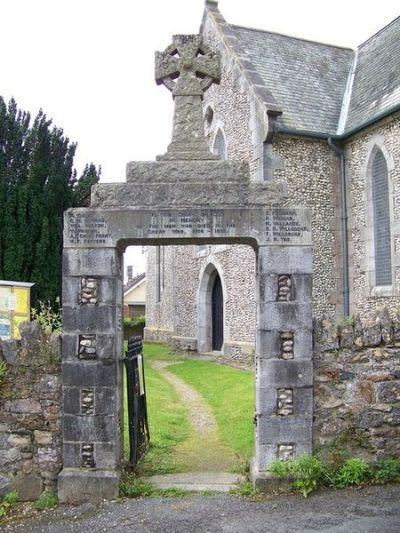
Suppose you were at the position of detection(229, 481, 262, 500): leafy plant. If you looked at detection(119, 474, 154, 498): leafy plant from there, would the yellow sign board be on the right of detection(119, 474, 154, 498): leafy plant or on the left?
right

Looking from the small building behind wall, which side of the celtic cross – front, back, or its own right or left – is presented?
back

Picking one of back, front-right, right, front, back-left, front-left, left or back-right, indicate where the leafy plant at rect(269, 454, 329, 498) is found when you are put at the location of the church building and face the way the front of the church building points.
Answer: front-left

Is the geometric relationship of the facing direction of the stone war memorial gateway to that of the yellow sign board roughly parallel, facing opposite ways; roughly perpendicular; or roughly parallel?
roughly parallel

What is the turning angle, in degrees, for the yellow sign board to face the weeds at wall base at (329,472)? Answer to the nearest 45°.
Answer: approximately 45° to its left

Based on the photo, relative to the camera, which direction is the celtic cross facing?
toward the camera

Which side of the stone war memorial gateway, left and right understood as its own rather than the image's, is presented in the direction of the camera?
front

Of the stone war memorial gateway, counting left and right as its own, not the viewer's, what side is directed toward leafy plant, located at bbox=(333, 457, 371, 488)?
left

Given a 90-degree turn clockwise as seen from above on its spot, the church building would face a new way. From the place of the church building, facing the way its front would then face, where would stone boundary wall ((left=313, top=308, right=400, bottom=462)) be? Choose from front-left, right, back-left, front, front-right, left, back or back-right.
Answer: back-left

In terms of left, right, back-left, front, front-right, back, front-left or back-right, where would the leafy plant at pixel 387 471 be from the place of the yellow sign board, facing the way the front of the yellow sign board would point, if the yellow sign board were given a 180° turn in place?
back-right

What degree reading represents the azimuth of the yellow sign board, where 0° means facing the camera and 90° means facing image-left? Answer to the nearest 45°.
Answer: approximately 0°

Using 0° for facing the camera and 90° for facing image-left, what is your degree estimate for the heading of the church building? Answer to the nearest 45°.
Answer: approximately 45°

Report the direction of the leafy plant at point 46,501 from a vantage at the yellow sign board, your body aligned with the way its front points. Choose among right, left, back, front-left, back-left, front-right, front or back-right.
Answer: front
